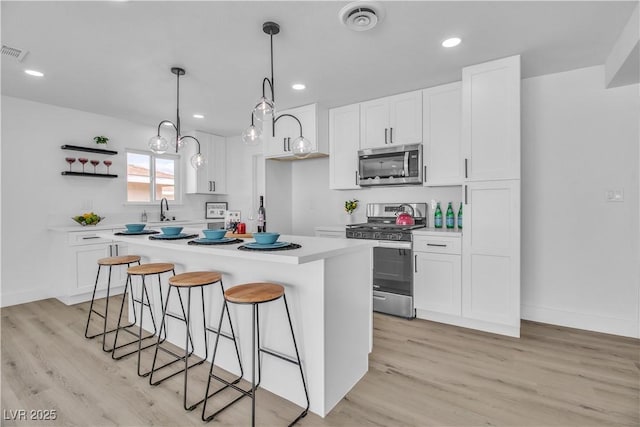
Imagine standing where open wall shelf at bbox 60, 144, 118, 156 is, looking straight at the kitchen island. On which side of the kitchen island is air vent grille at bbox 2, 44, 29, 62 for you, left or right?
right

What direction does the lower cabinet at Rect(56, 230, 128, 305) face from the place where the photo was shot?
facing the viewer and to the right of the viewer

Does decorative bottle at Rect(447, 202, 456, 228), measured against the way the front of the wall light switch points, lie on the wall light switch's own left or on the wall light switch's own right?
on the wall light switch's own right

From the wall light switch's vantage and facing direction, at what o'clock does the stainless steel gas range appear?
The stainless steel gas range is roughly at 2 o'clock from the wall light switch.

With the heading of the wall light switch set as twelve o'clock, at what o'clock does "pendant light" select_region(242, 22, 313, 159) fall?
The pendant light is roughly at 1 o'clock from the wall light switch.

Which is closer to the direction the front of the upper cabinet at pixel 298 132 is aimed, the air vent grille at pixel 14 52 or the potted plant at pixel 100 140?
the air vent grille

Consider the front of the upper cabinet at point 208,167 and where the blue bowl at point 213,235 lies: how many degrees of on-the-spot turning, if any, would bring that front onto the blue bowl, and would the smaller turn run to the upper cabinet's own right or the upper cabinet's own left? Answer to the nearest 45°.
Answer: approximately 45° to the upper cabinet's own right

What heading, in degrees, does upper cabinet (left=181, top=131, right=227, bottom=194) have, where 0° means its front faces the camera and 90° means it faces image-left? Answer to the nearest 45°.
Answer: approximately 315°

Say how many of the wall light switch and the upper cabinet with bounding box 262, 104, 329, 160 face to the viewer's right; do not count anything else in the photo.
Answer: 0

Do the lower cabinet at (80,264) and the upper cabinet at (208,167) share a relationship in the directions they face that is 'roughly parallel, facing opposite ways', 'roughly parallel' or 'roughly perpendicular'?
roughly parallel

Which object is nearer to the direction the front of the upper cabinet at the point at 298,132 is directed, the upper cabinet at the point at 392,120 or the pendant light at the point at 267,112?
the pendant light

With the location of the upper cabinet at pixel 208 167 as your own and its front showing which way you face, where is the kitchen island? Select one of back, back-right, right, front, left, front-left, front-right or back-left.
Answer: front-right
